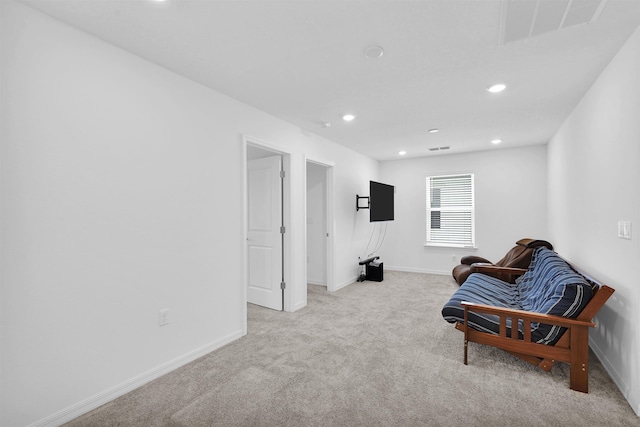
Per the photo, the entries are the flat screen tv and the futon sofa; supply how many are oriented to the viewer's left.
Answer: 1

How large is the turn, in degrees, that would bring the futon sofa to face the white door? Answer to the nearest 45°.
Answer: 0° — it already faces it

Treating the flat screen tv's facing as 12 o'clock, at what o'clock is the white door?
The white door is roughly at 3 o'clock from the flat screen tv.

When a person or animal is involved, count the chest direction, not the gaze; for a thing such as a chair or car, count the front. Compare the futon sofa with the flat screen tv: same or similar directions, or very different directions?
very different directions

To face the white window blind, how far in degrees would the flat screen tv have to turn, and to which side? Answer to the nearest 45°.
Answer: approximately 90° to its left

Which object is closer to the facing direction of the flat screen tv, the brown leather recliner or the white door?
the brown leather recliner

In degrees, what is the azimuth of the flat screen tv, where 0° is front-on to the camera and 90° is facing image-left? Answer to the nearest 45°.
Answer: approximately 315°

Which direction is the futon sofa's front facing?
to the viewer's left

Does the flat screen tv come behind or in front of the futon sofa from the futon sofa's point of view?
in front

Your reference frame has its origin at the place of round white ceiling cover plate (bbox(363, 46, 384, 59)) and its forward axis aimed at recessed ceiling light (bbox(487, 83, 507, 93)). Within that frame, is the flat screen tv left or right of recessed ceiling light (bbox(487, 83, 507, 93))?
left
